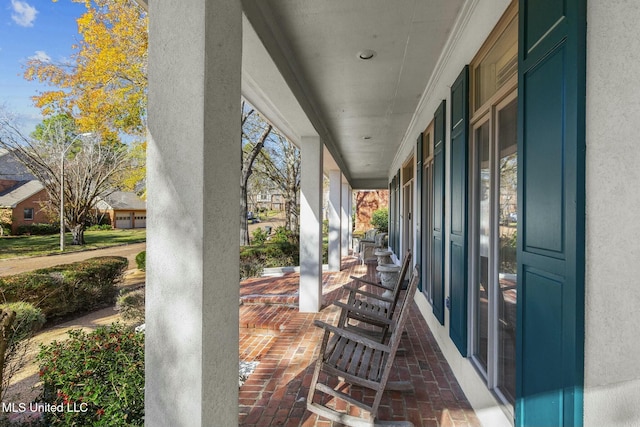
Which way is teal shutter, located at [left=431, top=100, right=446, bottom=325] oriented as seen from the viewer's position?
to the viewer's left

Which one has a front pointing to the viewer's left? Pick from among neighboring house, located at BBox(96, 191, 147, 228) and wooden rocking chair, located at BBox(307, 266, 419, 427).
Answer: the wooden rocking chair

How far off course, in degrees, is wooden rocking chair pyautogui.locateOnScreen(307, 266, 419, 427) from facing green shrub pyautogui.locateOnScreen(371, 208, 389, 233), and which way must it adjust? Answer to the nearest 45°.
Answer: approximately 90° to its right

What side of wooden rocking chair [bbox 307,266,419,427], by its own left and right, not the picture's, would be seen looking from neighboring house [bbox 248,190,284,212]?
right

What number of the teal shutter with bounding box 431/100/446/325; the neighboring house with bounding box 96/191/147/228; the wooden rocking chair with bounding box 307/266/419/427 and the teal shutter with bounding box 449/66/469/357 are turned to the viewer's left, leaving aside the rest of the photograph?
3

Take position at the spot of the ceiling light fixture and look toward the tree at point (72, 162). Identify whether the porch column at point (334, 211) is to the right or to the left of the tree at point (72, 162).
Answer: right

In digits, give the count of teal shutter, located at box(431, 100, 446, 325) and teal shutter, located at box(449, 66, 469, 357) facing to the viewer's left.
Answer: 2

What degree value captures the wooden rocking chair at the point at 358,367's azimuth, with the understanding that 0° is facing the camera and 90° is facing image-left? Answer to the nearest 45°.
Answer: approximately 90°

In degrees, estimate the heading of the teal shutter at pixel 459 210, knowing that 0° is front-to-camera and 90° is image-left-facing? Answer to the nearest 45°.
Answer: approximately 90°
